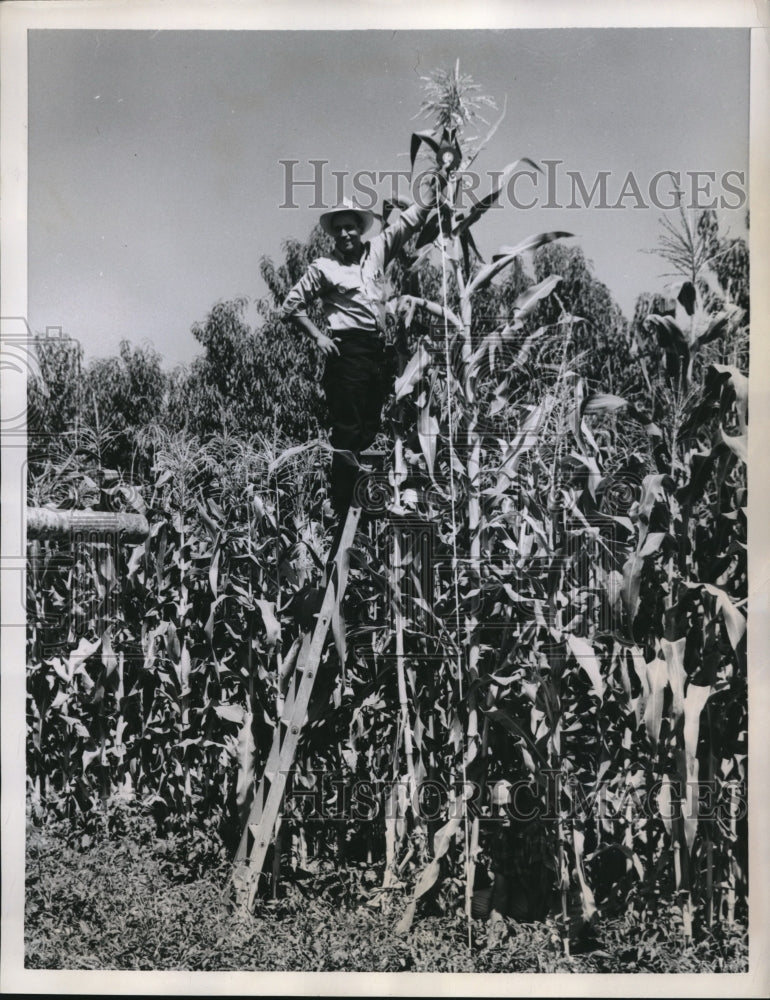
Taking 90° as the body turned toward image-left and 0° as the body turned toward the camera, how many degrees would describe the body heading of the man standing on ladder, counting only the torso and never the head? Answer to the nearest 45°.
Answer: approximately 315°
